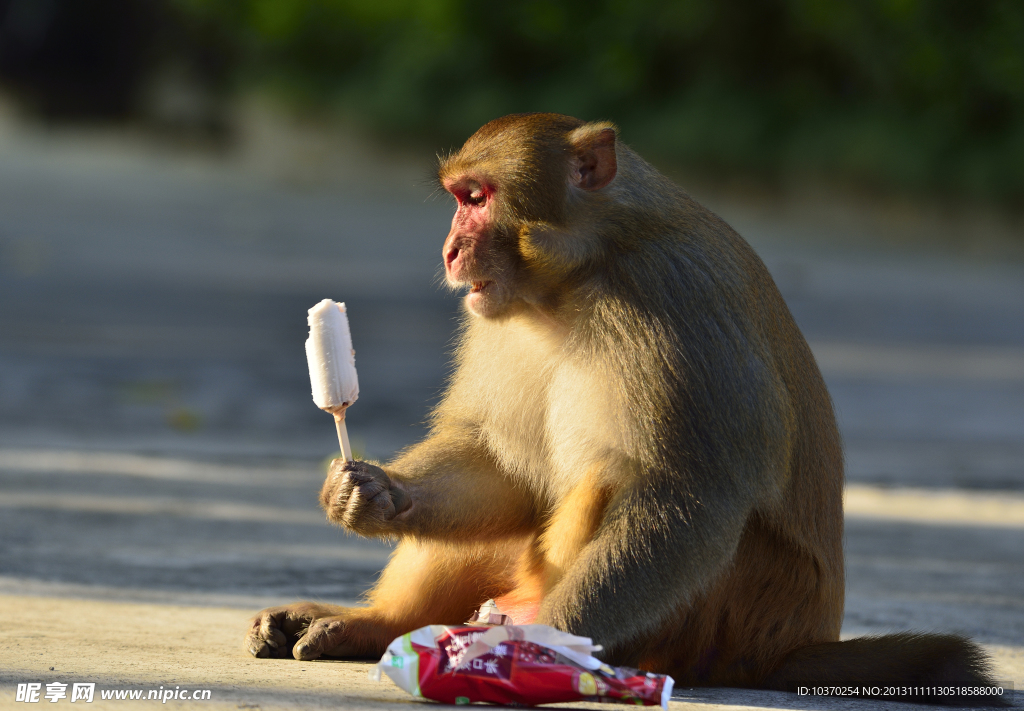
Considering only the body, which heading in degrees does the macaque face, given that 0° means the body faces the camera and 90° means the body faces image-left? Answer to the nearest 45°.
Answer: approximately 90°
